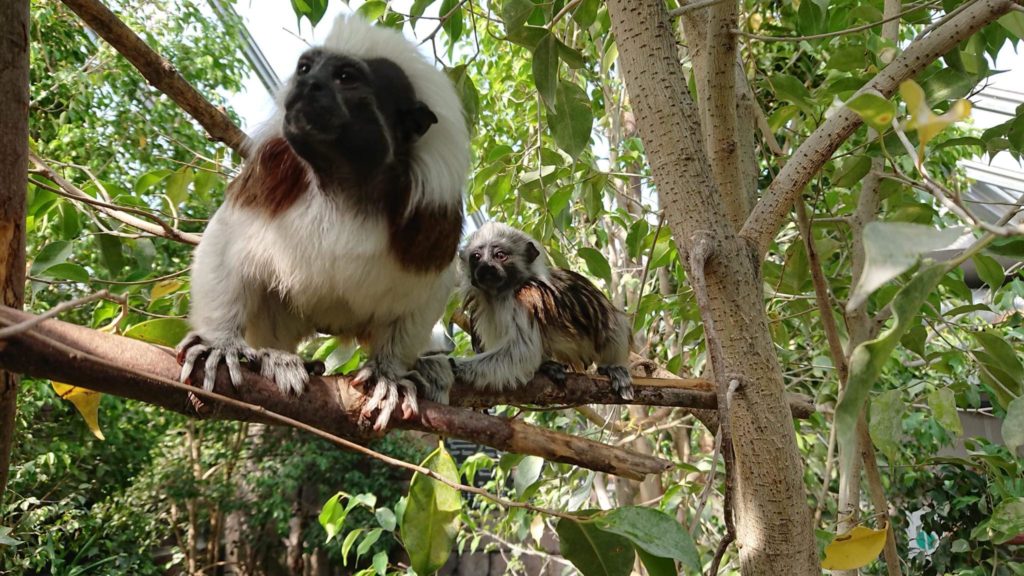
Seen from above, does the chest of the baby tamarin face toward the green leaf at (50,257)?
yes

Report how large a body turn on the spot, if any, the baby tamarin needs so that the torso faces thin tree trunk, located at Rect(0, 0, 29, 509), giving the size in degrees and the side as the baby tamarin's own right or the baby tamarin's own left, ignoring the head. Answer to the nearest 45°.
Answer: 0° — it already faces it

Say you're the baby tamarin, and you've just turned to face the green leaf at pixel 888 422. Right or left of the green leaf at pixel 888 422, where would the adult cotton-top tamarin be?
right

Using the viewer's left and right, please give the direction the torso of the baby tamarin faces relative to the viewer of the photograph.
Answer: facing the viewer and to the left of the viewer

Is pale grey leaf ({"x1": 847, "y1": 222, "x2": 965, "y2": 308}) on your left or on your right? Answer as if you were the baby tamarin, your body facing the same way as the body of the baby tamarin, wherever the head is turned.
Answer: on your left

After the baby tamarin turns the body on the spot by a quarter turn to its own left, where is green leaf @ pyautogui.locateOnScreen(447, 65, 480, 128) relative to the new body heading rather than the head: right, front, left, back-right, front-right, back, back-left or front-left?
right
